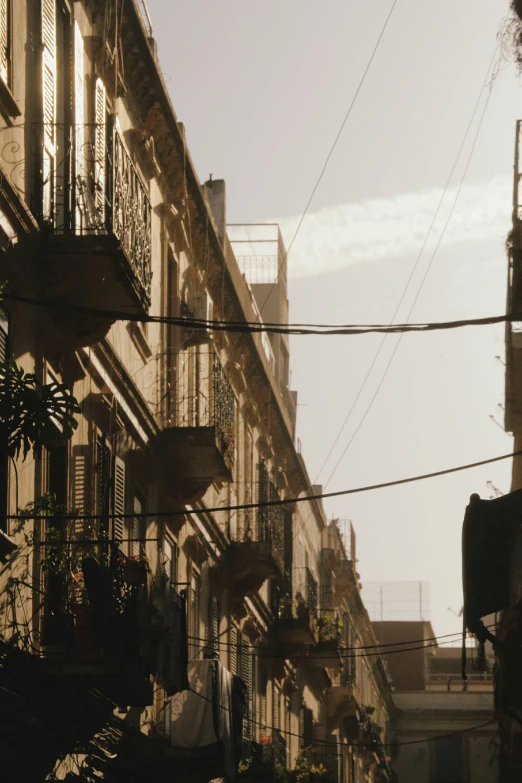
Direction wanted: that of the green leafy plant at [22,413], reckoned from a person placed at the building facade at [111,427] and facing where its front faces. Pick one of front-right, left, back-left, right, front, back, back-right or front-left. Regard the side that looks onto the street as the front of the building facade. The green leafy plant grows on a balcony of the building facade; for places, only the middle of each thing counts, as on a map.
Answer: right

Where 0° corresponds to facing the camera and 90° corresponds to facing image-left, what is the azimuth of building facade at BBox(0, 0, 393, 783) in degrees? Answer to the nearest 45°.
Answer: approximately 270°

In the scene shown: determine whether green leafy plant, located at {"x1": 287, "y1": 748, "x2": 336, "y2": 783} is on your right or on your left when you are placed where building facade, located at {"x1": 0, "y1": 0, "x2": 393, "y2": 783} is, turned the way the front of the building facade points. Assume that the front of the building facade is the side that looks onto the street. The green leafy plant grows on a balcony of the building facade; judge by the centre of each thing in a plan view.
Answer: on your left
